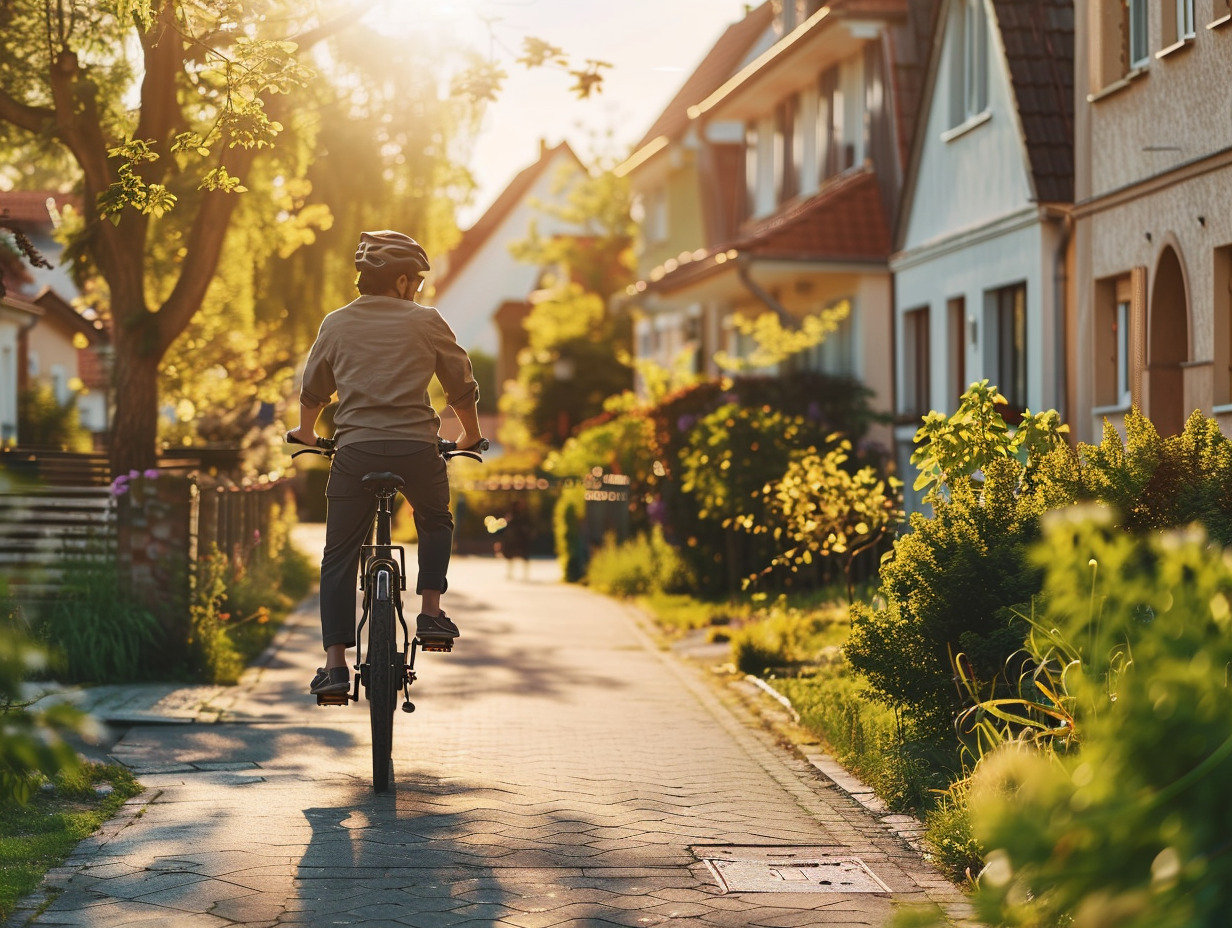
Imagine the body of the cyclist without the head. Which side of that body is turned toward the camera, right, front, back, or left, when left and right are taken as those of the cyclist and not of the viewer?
back

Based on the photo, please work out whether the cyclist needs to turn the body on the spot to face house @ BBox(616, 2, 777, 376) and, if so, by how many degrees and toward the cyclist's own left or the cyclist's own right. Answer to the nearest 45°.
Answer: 0° — they already face it

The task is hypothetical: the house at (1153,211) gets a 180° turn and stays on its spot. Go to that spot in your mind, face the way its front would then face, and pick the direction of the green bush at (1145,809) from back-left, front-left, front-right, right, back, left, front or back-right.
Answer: back-right

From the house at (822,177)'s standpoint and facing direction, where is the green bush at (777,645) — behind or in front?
in front

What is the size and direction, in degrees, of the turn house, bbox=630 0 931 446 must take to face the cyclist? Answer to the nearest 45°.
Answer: approximately 45° to its left

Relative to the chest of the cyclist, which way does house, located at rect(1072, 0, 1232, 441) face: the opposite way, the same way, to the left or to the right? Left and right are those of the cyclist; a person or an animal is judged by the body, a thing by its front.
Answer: to the left

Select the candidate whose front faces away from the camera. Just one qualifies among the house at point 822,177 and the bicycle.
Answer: the bicycle

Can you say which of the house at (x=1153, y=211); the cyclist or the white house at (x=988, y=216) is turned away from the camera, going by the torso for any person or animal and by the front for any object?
the cyclist

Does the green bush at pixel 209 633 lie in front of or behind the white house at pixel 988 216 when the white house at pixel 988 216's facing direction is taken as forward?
in front

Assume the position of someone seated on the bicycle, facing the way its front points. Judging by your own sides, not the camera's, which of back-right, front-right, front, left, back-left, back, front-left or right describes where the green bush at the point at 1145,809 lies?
back

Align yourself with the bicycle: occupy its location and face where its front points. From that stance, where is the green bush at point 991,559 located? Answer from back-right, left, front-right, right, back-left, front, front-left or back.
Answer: right

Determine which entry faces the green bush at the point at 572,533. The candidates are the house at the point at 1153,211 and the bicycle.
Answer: the bicycle

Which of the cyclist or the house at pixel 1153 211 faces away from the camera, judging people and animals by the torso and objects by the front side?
the cyclist

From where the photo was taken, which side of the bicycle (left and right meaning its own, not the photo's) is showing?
back
